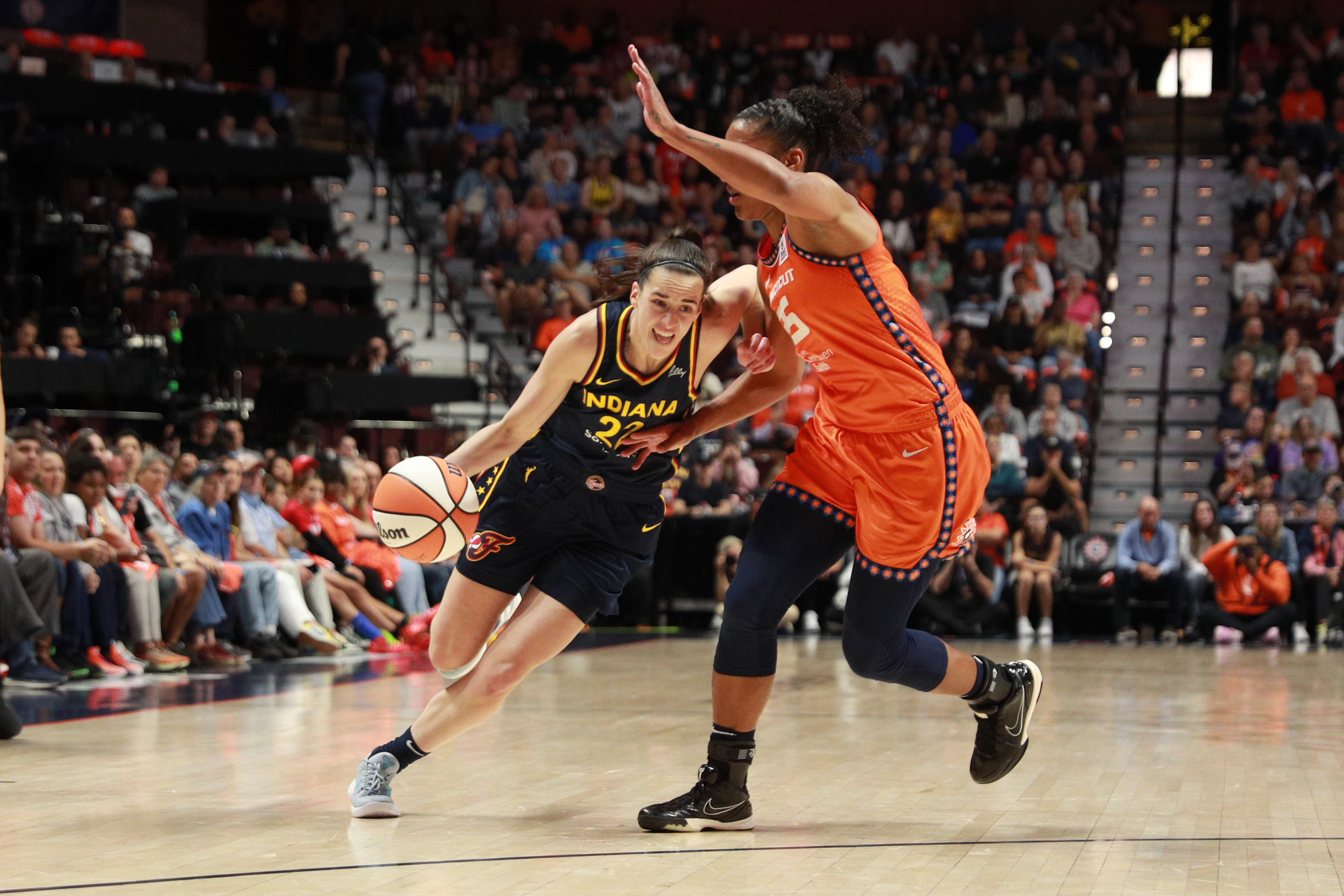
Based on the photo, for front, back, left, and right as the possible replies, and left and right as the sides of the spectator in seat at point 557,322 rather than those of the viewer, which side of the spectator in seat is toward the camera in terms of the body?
front

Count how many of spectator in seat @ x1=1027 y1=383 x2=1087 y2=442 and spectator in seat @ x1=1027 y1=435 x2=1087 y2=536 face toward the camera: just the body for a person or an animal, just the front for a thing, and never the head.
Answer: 2

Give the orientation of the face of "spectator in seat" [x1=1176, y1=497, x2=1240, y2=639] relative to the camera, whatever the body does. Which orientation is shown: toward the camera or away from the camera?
toward the camera

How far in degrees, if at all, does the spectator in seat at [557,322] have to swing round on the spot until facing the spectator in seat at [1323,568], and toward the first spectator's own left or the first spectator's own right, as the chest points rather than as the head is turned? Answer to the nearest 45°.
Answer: approximately 45° to the first spectator's own left

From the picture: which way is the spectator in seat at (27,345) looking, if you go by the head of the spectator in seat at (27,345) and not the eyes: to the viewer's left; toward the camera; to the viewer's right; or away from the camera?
toward the camera

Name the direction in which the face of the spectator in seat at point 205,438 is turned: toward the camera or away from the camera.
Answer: toward the camera

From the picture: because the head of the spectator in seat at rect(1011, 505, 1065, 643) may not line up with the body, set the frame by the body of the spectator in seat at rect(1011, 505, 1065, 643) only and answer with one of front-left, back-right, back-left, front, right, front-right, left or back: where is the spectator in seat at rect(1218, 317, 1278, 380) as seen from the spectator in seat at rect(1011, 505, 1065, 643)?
back-left

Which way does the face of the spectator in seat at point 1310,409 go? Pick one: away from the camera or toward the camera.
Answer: toward the camera

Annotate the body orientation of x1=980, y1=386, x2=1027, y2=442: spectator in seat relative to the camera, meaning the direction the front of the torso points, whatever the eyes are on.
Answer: toward the camera

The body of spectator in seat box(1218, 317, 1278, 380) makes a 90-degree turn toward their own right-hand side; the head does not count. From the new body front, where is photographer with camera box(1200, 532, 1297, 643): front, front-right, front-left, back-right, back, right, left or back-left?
left

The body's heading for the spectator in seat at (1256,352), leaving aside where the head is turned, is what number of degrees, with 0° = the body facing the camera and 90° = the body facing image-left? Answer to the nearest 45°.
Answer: approximately 0°

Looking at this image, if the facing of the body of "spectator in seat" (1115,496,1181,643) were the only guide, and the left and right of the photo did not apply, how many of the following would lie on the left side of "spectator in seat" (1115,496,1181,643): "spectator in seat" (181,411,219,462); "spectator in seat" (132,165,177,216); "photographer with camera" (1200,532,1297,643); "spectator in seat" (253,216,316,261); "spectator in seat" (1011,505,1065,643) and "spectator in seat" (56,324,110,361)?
1

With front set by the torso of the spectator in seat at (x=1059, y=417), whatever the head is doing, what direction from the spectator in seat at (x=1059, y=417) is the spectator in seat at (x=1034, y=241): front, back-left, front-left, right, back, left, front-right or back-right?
back

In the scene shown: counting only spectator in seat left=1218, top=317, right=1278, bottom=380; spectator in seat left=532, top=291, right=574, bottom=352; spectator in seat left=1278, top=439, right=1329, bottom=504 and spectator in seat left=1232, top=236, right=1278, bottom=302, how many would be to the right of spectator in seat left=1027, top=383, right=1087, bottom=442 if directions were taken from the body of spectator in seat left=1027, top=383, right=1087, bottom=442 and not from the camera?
1

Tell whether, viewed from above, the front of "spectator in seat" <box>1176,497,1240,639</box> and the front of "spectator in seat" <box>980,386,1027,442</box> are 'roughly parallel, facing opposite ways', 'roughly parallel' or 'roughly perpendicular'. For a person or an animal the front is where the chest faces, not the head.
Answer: roughly parallel

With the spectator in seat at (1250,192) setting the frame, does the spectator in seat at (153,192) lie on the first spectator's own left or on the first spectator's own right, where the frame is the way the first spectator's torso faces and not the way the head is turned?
on the first spectator's own right
